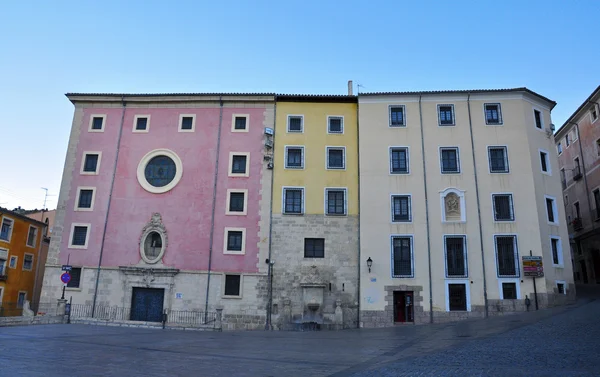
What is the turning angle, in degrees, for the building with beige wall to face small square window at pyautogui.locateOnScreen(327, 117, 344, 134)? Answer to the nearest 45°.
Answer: approximately 90° to its right

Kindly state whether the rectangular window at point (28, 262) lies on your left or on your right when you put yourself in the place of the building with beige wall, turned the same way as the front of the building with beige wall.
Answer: on your right

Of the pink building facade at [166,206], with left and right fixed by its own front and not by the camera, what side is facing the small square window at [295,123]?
left

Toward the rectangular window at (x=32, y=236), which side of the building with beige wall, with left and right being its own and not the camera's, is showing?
right

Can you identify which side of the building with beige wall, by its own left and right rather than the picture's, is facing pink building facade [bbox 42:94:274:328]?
right

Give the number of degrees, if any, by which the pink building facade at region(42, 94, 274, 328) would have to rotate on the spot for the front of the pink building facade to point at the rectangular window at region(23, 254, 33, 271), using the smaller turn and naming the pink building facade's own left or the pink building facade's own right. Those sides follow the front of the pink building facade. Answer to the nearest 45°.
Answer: approximately 135° to the pink building facade's own right

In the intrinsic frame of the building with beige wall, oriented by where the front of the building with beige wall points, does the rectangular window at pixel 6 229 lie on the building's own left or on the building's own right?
on the building's own right

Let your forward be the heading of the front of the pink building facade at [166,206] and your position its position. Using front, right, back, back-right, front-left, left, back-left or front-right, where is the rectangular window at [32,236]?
back-right

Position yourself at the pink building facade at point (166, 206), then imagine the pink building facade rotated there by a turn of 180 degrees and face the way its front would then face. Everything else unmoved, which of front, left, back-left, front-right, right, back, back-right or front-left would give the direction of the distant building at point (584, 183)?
right

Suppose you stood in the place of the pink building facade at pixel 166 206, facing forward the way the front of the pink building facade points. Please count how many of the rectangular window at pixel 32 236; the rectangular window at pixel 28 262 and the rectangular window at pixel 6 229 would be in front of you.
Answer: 0

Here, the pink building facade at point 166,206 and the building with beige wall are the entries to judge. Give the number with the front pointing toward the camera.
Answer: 2

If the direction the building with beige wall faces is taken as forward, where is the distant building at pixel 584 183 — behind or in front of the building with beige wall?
behind

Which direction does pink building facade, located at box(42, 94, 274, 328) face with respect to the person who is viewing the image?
facing the viewer
